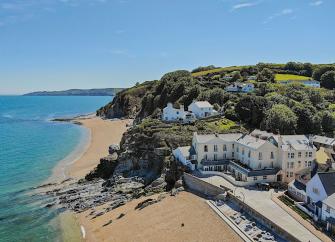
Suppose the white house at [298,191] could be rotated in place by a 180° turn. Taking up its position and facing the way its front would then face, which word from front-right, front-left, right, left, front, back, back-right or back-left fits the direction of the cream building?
left

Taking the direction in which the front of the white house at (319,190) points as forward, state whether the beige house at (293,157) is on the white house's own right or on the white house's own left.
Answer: on the white house's own right

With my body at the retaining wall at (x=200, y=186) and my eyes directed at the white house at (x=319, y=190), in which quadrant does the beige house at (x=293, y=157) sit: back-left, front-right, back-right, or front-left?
front-left

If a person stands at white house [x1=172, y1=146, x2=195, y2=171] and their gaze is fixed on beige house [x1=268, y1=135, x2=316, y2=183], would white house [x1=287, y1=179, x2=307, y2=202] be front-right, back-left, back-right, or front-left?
front-right

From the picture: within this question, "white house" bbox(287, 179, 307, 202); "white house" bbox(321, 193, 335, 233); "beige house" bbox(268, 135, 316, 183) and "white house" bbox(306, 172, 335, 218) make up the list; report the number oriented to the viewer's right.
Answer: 0

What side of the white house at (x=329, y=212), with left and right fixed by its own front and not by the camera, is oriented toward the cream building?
right

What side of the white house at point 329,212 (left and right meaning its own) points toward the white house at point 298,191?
right

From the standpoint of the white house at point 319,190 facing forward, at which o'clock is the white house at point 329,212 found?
the white house at point 329,212 is roughly at 10 o'clock from the white house at point 319,190.

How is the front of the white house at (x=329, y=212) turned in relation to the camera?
facing the viewer and to the left of the viewer

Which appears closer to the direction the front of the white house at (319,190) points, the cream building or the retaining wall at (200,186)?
the retaining wall

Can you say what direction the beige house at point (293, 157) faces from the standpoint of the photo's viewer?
facing the viewer

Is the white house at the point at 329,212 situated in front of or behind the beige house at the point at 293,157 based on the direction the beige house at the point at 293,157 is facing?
in front

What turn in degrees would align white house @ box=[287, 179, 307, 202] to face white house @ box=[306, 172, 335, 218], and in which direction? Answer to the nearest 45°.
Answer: approximately 90° to its left

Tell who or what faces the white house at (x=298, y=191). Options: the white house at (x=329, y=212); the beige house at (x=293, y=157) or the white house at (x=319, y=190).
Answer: the beige house at (x=293, y=157)
